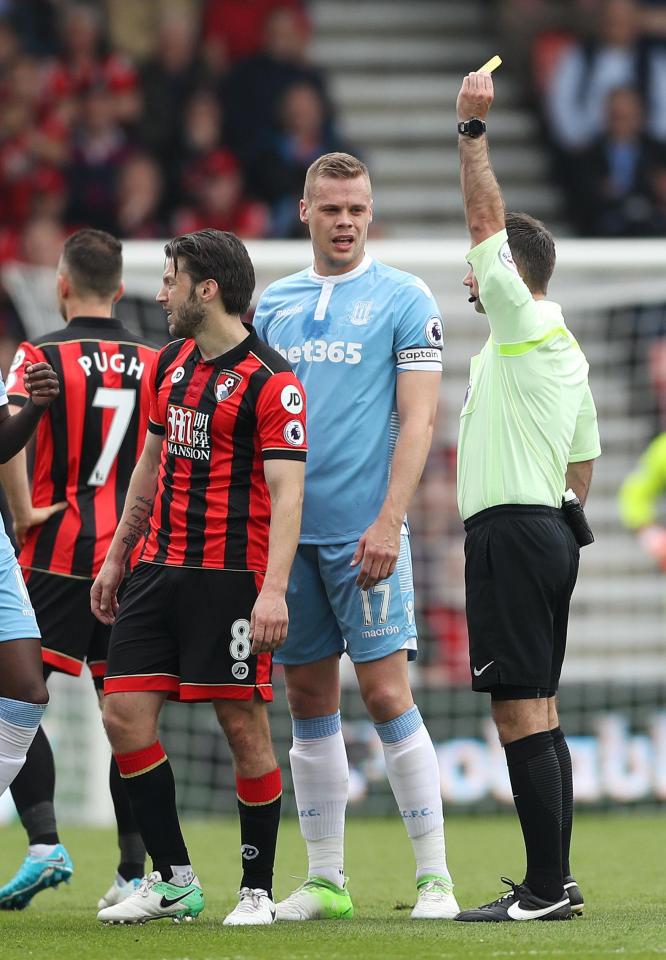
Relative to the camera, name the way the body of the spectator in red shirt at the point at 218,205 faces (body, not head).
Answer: toward the camera

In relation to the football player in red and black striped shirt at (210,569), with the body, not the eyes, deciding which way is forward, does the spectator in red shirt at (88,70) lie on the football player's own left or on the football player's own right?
on the football player's own right

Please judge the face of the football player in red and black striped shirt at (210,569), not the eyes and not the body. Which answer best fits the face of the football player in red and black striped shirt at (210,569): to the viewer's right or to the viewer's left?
to the viewer's left

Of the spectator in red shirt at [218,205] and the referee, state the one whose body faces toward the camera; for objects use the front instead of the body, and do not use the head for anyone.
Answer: the spectator in red shirt

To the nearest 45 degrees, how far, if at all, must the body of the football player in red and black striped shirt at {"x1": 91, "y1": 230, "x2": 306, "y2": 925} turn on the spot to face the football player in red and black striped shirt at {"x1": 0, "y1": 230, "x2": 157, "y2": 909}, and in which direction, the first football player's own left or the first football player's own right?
approximately 90° to the first football player's own right

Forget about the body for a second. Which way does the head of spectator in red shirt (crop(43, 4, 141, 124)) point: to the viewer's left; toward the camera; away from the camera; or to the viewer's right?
toward the camera

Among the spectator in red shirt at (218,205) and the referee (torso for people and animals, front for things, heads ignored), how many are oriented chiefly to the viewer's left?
1

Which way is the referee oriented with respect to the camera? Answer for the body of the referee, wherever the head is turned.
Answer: to the viewer's left

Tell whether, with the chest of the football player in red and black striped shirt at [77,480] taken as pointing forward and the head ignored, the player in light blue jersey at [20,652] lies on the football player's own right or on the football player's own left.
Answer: on the football player's own left

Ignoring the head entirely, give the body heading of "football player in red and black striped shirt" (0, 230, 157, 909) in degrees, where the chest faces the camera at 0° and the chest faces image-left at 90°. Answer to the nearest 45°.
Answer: approximately 135°

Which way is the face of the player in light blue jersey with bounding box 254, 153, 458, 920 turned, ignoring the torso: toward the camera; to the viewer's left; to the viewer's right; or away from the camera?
toward the camera

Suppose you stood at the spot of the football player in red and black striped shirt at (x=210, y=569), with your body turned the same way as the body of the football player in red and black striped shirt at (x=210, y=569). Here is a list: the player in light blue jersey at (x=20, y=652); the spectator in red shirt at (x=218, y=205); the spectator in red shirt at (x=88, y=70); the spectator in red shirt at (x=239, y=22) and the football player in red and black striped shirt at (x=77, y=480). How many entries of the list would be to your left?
0

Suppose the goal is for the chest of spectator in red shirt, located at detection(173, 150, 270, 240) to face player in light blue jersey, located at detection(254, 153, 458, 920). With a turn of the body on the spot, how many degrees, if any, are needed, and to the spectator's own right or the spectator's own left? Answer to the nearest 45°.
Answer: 0° — they already face them

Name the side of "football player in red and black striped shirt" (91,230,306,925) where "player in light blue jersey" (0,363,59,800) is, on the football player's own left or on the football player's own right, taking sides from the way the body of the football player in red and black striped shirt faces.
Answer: on the football player's own right

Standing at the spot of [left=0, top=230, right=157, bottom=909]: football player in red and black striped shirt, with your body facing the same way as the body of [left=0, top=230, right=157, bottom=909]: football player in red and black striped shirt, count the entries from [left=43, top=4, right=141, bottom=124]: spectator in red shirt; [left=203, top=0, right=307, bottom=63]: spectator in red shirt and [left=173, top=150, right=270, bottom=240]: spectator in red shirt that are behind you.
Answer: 0

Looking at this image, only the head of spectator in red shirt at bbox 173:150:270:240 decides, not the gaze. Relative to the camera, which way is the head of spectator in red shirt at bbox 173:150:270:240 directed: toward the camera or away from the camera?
toward the camera

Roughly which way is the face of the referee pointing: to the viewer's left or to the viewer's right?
to the viewer's left

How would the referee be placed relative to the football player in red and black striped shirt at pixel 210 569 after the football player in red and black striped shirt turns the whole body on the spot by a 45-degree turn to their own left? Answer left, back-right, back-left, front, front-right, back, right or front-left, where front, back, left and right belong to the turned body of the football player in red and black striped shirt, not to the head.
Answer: left

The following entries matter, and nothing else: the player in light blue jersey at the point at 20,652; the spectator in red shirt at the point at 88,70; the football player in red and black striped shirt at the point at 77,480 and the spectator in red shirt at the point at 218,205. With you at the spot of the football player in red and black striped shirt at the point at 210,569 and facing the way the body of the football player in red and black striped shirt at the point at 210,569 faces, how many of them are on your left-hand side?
0

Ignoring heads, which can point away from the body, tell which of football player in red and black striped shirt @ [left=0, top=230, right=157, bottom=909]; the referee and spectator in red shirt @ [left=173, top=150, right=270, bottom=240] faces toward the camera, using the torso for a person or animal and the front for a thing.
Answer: the spectator in red shirt
